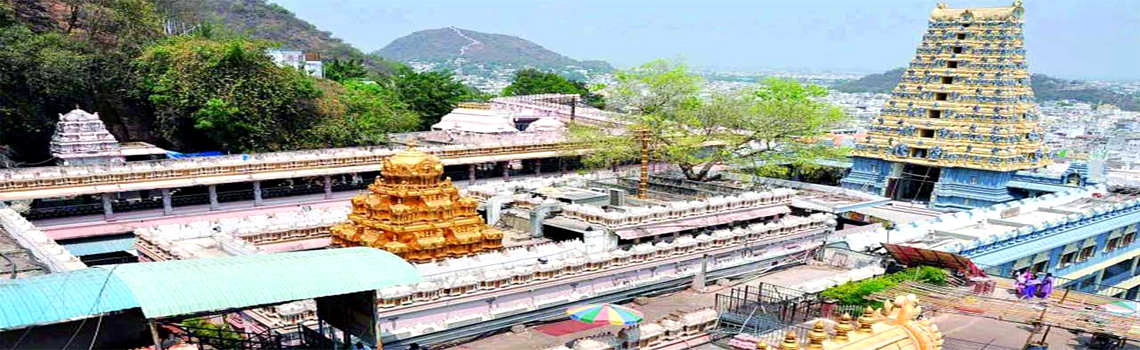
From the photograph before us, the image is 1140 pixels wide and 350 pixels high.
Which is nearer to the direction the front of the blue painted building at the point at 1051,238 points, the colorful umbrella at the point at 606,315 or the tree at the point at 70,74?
the colorful umbrella

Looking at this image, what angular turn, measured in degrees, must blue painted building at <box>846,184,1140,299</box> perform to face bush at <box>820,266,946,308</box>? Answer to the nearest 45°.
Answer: approximately 45° to its right

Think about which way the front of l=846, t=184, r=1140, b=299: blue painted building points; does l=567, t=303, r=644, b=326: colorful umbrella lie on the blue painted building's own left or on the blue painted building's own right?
on the blue painted building's own right

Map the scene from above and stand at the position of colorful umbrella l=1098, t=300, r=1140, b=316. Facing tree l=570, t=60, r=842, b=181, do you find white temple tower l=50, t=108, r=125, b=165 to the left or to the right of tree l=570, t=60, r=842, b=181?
left

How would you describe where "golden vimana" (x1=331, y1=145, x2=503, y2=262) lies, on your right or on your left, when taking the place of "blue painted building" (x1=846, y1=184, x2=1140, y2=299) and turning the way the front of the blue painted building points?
on your right

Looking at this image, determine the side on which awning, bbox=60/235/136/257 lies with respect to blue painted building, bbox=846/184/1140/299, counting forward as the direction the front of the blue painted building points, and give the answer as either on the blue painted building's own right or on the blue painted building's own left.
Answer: on the blue painted building's own right

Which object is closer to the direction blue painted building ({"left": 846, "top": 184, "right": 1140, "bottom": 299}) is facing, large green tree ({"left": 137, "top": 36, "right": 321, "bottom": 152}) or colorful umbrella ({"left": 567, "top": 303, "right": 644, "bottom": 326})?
the colorful umbrella
